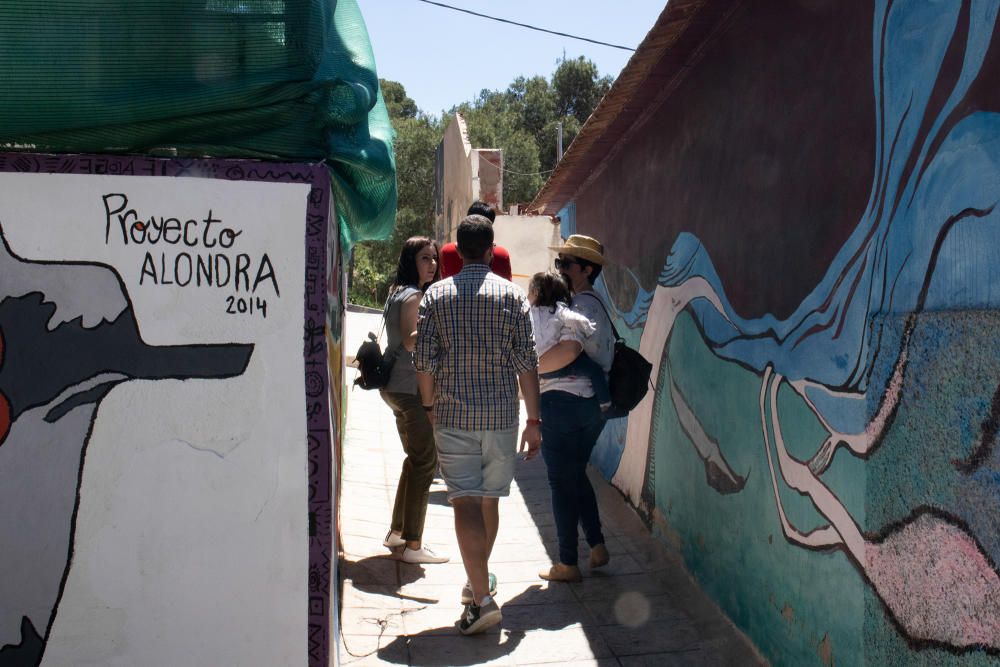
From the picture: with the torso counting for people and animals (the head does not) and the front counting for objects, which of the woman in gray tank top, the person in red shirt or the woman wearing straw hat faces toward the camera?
the person in red shirt

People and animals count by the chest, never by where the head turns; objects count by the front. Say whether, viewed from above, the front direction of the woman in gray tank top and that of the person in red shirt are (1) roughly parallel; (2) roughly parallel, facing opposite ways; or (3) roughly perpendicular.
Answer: roughly perpendicular

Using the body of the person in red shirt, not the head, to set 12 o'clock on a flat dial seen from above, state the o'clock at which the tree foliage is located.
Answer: The tree foliage is roughly at 12 o'clock from the person in red shirt.

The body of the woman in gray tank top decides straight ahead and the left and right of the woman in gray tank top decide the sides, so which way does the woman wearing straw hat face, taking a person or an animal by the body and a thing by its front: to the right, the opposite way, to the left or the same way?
the opposite way

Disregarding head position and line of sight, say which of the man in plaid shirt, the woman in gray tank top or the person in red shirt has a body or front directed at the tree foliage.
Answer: the man in plaid shirt

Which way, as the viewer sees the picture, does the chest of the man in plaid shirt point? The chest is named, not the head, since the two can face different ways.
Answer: away from the camera

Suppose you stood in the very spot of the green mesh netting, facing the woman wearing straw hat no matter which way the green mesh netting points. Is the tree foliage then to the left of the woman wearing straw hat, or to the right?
left

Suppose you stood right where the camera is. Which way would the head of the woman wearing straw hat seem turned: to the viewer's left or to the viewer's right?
to the viewer's left

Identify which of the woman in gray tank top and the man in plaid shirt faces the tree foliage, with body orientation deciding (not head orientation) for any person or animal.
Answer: the man in plaid shirt

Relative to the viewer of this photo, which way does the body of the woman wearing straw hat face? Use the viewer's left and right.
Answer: facing to the left of the viewer

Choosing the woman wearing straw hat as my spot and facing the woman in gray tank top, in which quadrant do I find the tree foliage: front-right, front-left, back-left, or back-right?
front-right

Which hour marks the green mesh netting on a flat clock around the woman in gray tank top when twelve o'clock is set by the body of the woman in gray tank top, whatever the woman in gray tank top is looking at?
The green mesh netting is roughly at 4 o'clock from the woman in gray tank top.

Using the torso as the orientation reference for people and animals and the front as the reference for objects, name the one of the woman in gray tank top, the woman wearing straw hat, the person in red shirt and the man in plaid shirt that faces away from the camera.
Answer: the man in plaid shirt

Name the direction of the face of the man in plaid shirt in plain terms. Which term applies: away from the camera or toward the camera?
away from the camera

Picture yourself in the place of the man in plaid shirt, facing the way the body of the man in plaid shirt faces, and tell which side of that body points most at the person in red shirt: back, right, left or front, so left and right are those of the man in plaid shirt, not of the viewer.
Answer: front

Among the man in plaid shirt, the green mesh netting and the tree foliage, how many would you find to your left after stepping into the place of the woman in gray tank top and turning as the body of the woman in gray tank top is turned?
1
